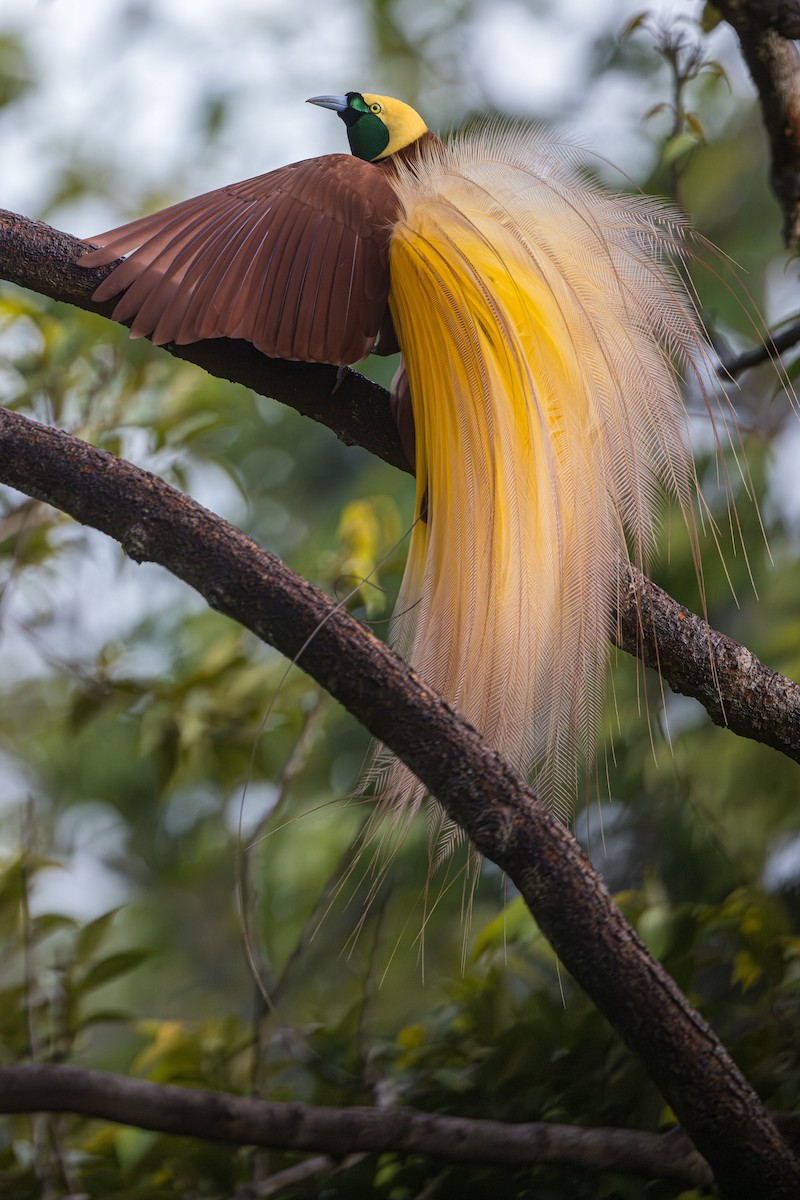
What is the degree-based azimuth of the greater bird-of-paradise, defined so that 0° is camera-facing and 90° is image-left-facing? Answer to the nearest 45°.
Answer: approximately 90°
